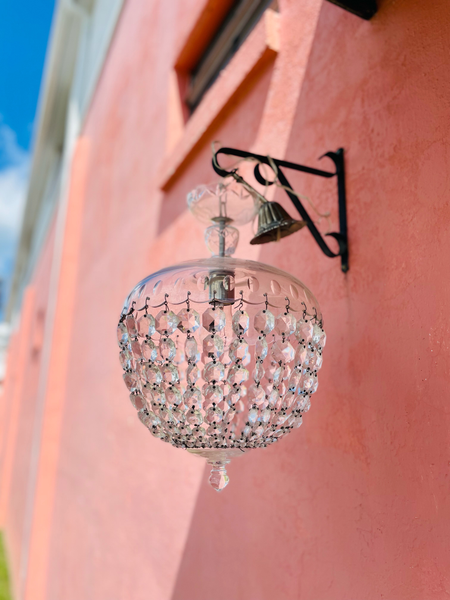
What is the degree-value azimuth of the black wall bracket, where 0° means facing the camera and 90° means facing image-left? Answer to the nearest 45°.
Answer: approximately 90°
